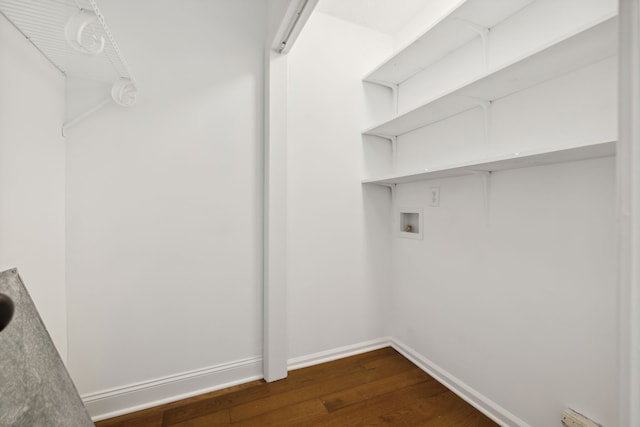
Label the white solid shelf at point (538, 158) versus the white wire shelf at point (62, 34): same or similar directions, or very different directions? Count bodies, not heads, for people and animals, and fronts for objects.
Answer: very different directions

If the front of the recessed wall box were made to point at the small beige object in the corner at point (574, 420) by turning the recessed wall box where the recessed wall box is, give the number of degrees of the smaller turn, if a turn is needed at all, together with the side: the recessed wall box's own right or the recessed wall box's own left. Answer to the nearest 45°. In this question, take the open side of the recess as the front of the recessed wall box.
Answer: approximately 90° to the recessed wall box's own left

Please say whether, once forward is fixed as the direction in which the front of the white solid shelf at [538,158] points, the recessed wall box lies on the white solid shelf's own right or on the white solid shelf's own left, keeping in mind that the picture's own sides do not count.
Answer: on the white solid shelf's own right

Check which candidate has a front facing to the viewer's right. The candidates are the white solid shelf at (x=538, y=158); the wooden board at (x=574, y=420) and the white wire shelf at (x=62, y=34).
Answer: the white wire shelf at (x=62, y=34)

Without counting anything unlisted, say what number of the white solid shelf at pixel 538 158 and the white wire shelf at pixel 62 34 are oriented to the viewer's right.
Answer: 1

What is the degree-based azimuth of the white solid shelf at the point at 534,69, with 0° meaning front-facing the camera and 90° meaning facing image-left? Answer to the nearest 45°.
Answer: approximately 45°

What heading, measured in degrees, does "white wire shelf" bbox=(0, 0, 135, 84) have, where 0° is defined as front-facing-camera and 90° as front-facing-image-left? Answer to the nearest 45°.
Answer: approximately 270°
